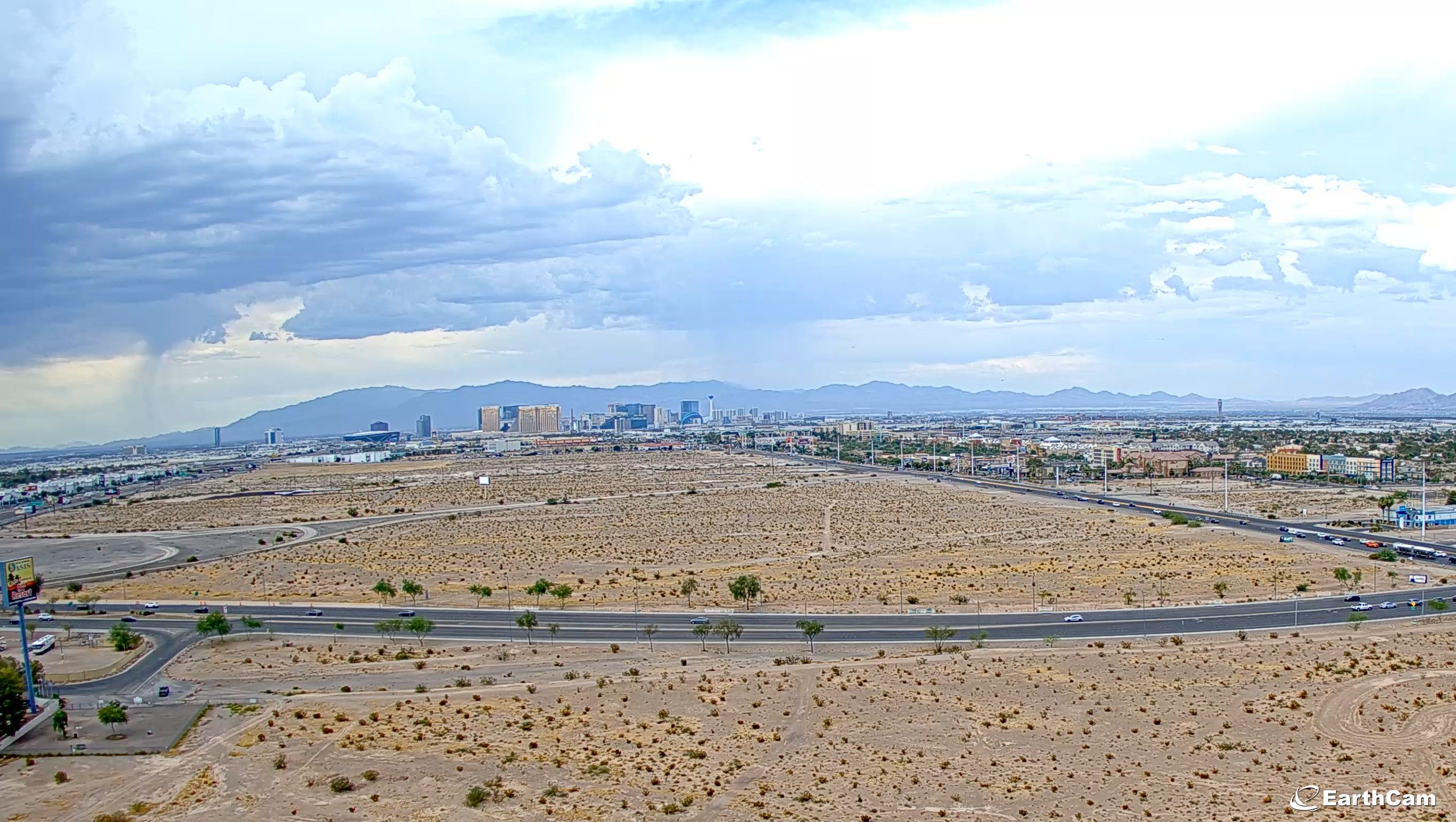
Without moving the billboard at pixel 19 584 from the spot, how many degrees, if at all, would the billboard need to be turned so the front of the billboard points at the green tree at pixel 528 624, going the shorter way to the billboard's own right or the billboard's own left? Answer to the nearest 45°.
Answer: approximately 45° to the billboard's own left

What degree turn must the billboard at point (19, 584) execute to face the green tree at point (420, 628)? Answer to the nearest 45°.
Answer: approximately 45° to its left

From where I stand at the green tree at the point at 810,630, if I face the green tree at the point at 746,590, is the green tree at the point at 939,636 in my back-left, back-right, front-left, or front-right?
back-right

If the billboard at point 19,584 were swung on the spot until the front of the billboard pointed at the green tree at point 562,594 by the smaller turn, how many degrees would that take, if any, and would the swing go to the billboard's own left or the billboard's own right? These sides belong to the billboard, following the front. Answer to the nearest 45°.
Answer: approximately 45° to the billboard's own left

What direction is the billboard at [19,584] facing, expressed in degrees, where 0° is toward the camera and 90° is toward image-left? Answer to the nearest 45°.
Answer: approximately 315°

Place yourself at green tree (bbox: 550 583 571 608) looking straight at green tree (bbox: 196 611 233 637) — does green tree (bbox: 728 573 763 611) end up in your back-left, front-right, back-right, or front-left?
back-left

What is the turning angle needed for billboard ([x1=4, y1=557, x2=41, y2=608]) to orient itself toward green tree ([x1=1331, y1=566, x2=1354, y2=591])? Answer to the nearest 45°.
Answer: approximately 45° to its left

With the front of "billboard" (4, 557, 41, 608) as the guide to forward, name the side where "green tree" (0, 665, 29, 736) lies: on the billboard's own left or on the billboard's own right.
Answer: on the billboard's own right

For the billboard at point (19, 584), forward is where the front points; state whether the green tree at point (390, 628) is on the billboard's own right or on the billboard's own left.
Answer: on the billboard's own left
